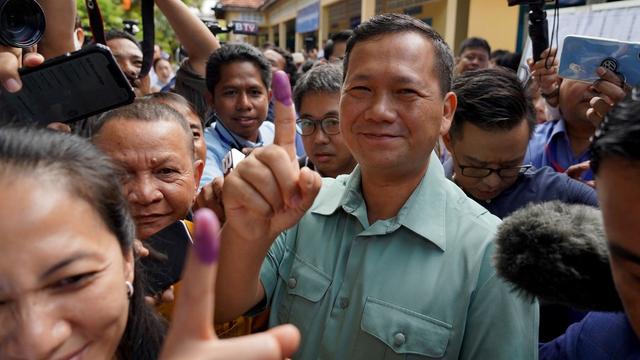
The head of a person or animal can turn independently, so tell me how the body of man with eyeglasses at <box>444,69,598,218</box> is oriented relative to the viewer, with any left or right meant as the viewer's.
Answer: facing the viewer

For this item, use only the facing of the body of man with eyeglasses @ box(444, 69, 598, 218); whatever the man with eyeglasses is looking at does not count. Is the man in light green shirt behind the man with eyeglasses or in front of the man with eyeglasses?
in front

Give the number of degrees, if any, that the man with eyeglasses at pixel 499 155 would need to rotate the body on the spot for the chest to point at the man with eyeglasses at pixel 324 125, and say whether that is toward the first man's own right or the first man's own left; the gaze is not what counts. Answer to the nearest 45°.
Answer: approximately 90° to the first man's own right

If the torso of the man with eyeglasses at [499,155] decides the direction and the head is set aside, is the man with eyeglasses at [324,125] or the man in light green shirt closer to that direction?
the man in light green shirt
